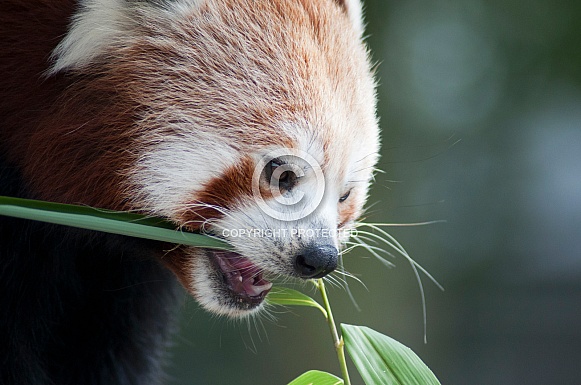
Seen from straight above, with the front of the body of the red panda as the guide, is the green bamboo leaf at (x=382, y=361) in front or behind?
in front

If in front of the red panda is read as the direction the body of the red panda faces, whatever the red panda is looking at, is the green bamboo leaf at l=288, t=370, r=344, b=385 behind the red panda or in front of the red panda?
in front

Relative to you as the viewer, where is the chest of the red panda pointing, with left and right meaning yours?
facing the viewer and to the right of the viewer
